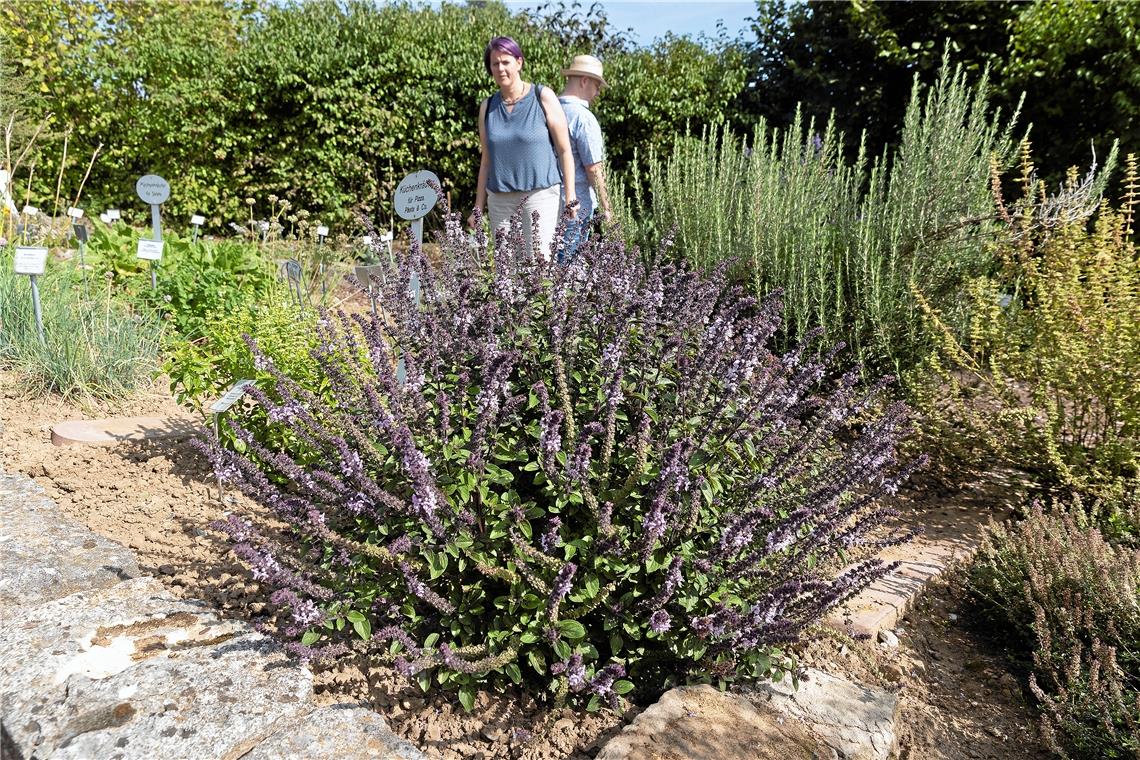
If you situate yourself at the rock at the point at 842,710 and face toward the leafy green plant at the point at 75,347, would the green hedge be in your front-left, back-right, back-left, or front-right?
front-right

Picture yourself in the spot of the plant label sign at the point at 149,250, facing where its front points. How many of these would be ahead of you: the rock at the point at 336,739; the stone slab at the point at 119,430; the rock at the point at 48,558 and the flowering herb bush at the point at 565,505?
4

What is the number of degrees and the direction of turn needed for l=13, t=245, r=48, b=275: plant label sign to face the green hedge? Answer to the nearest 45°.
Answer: approximately 135° to its left

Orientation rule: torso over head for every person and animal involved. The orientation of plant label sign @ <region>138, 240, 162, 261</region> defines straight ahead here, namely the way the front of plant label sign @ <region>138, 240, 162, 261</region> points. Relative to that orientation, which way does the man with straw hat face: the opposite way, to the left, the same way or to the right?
to the left

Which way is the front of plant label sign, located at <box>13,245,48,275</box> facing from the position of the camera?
facing the viewer

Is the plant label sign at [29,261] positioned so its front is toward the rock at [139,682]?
yes

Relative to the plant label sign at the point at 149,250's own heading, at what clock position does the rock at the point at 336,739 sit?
The rock is roughly at 12 o'clock from the plant label sign.

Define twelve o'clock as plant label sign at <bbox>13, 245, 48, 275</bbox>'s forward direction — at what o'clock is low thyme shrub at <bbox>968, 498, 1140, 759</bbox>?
The low thyme shrub is roughly at 11 o'clock from the plant label sign.

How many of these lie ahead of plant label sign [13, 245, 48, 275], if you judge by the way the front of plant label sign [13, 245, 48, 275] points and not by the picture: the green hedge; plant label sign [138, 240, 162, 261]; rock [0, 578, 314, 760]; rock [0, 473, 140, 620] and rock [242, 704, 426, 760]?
3

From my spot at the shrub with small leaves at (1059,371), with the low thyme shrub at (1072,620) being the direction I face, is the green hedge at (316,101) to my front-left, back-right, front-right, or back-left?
back-right
